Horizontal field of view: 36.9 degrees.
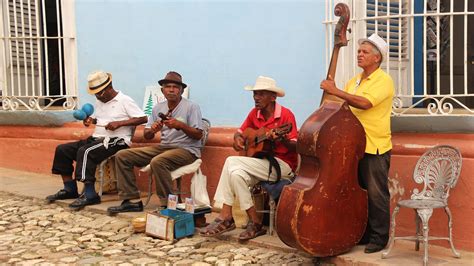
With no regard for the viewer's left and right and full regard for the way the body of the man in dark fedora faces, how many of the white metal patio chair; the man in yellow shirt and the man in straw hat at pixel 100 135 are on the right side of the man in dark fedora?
1

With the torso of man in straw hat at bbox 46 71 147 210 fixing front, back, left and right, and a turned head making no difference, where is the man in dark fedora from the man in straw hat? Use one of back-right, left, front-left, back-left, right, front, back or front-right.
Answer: left

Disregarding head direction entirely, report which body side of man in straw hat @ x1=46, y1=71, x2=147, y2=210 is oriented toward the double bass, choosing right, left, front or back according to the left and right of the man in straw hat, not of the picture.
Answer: left

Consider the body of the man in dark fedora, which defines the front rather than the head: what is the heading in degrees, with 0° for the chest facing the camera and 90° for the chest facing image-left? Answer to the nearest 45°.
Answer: approximately 45°

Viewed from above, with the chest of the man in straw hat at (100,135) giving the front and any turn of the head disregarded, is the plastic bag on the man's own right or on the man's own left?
on the man's own left

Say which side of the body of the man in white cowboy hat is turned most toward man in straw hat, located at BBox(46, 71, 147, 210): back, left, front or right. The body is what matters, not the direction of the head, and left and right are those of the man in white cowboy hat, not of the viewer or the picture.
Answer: right

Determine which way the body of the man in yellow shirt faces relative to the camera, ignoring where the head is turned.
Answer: to the viewer's left

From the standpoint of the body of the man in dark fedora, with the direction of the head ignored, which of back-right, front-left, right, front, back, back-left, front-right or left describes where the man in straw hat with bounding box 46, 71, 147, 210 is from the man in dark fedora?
right
